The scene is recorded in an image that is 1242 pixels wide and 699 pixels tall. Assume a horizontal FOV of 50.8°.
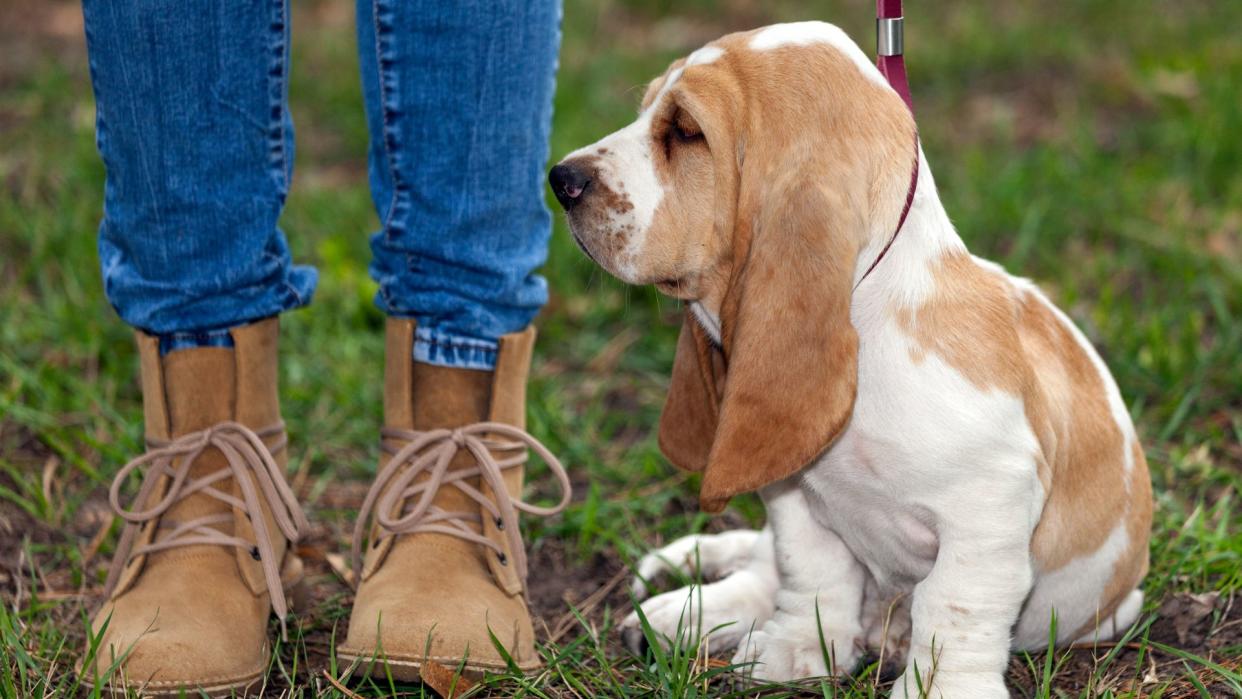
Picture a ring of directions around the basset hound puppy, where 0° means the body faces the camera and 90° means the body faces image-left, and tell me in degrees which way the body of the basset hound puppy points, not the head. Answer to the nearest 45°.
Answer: approximately 45°

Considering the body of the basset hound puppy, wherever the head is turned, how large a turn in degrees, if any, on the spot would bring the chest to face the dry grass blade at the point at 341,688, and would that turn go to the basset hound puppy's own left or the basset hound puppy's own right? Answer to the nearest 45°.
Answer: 0° — it already faces it
